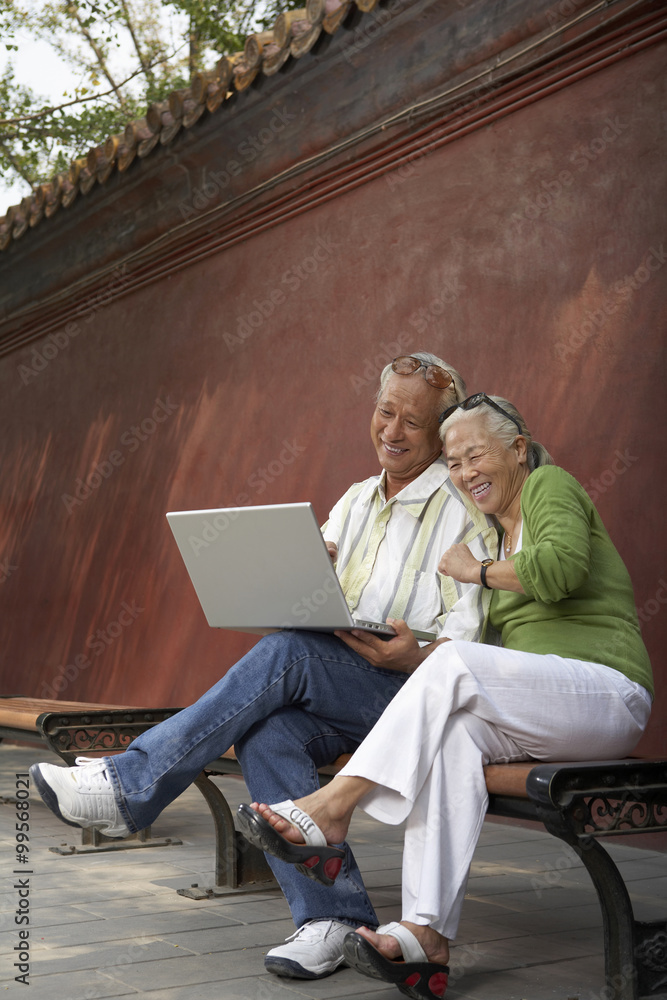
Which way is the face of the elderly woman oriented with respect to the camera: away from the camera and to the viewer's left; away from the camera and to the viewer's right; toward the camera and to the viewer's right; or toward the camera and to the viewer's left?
toward the camera and to the viewer's left

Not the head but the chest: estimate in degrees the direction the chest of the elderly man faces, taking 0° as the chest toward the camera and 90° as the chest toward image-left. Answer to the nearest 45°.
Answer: approximately 45°

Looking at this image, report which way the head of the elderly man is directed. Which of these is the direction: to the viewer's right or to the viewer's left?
to the viewer's left
